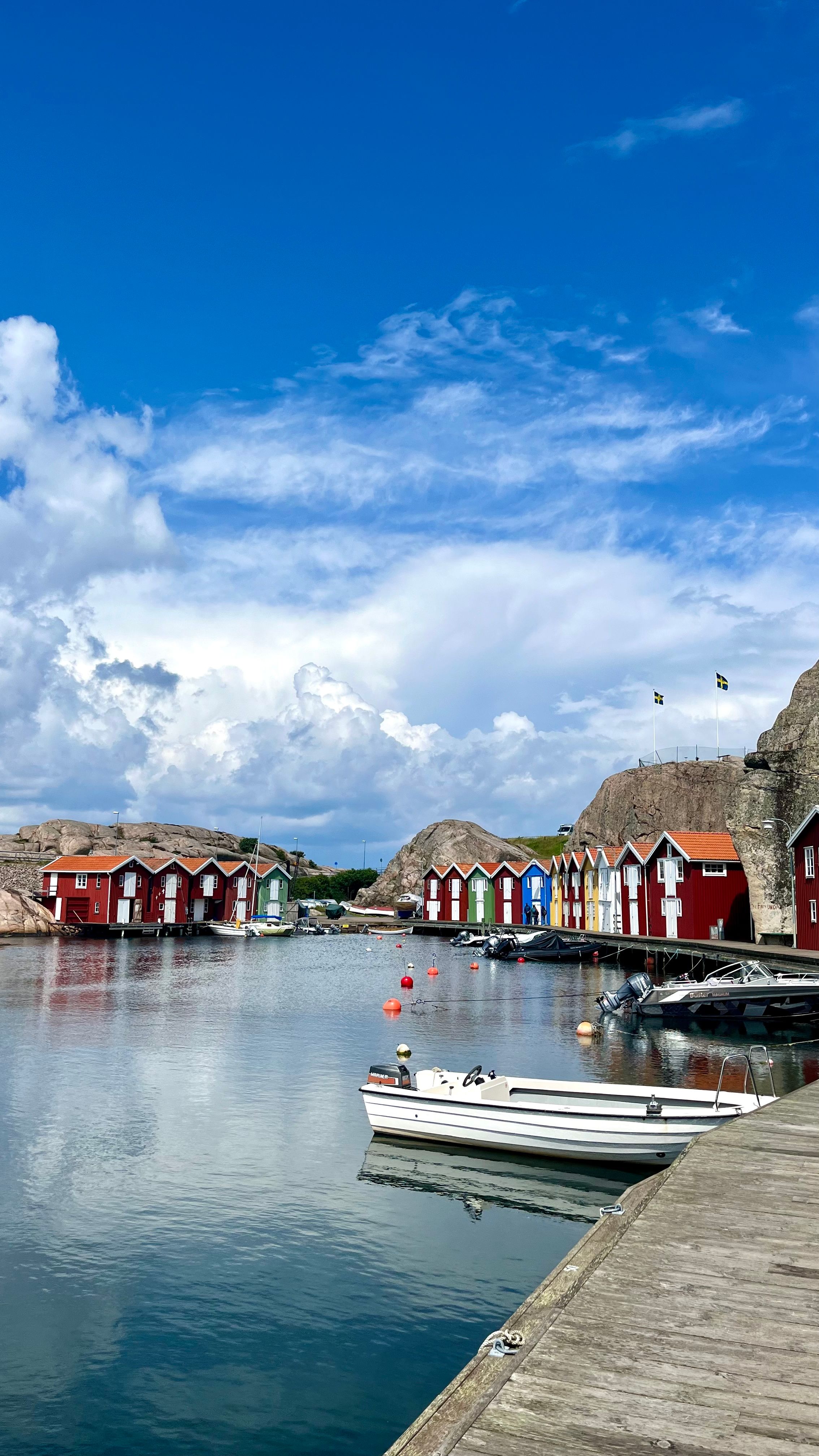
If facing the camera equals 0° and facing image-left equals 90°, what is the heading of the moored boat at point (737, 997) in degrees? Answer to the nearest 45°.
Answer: approximately 270°

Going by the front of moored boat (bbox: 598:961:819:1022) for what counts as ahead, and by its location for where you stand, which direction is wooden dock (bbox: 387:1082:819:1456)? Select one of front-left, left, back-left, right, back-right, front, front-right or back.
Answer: right

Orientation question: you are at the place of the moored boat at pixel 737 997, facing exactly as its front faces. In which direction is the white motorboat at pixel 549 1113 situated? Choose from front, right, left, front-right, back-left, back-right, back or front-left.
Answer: right

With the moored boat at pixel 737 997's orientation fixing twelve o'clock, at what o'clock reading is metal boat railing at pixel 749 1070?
The metal boat railing is roughly at 3 o'clock from the moored boat.

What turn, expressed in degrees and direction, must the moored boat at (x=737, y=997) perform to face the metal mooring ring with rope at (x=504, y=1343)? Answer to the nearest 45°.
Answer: approximately 90° to its right
